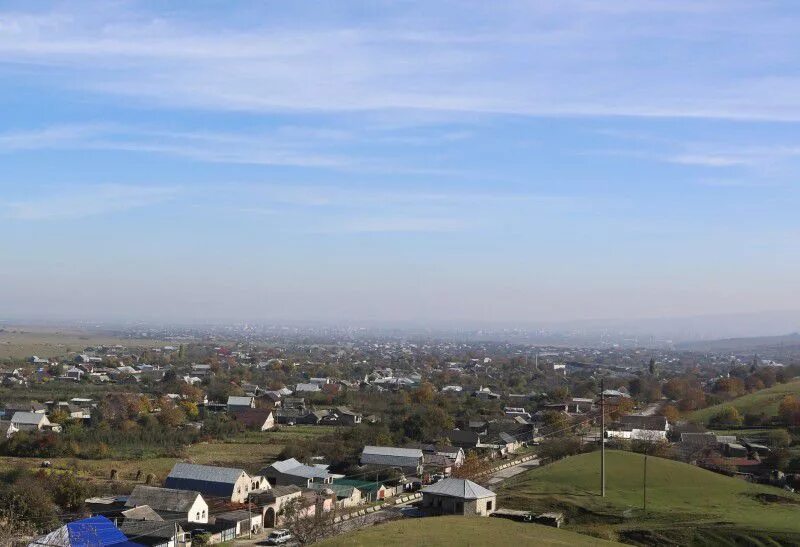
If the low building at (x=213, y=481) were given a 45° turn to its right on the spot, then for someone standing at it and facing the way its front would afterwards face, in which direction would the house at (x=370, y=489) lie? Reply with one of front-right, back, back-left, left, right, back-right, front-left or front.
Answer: left

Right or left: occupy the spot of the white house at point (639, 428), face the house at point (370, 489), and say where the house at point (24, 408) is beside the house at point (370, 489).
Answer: right

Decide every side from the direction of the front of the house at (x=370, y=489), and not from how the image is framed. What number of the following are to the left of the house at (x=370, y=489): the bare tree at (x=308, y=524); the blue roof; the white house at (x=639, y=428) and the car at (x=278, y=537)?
1

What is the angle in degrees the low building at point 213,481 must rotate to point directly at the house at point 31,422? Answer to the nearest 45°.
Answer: approximately 180°

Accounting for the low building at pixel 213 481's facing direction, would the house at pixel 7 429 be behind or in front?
behind

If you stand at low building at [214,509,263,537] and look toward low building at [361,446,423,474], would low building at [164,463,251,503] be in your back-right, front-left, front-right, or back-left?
front-left

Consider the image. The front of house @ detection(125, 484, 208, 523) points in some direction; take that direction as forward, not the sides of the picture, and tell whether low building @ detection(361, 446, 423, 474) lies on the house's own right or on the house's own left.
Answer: on the house's own left

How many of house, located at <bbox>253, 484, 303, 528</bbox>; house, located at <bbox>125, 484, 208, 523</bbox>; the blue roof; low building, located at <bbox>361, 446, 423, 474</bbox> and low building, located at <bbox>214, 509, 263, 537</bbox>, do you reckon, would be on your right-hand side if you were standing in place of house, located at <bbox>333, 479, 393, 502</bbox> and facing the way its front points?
4

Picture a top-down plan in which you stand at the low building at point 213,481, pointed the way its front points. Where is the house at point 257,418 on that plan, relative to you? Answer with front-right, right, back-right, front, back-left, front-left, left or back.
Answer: back-left

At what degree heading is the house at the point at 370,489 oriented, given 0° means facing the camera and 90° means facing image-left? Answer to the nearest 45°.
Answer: approximately 315°

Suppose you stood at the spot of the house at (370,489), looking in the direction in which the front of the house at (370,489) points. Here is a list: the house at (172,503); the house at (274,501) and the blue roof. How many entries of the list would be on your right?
3

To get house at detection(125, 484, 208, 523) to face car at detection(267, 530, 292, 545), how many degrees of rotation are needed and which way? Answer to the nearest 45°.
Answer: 0° — it already faces it

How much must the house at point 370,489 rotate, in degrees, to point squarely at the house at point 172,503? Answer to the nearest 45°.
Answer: approximately 90° to its right

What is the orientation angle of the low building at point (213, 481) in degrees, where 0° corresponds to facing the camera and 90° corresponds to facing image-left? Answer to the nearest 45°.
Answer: approximately 315°

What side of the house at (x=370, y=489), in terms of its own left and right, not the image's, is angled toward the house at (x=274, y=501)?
right

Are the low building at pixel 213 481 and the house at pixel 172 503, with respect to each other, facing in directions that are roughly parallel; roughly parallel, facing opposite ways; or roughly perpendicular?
roughly parallel
